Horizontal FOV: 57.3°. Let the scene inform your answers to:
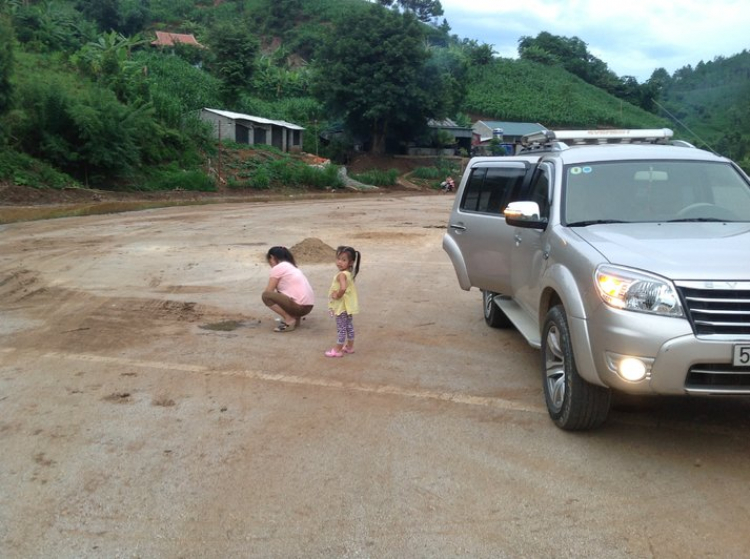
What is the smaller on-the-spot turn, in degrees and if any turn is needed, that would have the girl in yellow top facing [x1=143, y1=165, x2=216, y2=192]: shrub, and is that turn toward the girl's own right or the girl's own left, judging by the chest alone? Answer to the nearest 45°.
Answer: approximately 90° to the girl's own right

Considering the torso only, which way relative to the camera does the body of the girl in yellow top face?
to the viewer's left

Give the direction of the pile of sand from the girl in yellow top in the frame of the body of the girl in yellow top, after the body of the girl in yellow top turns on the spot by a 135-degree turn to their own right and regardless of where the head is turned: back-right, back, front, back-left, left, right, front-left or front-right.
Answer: front-left

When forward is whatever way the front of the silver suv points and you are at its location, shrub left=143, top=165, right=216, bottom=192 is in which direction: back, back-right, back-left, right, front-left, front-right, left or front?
back

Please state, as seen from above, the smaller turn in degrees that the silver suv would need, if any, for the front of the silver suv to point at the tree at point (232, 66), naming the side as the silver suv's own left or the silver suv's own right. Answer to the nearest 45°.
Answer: approximately 180°

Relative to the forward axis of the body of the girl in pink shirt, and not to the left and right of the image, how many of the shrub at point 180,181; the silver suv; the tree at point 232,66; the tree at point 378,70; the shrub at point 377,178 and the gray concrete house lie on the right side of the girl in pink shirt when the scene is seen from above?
5

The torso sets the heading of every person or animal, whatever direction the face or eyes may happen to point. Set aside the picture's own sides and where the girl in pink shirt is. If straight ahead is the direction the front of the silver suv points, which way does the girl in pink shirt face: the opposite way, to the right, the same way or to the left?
to the right

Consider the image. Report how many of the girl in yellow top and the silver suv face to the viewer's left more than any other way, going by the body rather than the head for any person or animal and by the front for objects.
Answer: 1

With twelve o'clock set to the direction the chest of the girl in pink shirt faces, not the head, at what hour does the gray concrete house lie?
The gray concrete house is roughly at 3 o'clock from the girl in pink shirt.

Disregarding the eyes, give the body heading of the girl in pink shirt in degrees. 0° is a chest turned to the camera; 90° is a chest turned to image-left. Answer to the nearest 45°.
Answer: approximately 90°

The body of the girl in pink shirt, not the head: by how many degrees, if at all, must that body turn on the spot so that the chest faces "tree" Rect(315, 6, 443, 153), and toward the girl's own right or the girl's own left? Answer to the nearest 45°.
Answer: approximately 90° to the girl's own right

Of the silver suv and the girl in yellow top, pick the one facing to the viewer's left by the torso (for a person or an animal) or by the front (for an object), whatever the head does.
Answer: the girl in yellow top

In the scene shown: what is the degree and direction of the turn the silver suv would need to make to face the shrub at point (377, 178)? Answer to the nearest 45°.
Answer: approximately 135° to its left

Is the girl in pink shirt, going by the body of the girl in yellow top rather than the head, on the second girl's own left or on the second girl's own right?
on the second girl's own right

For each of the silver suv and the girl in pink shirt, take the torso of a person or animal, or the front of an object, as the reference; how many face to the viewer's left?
1

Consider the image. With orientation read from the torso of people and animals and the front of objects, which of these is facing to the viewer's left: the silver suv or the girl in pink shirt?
the girl in pink shirt
